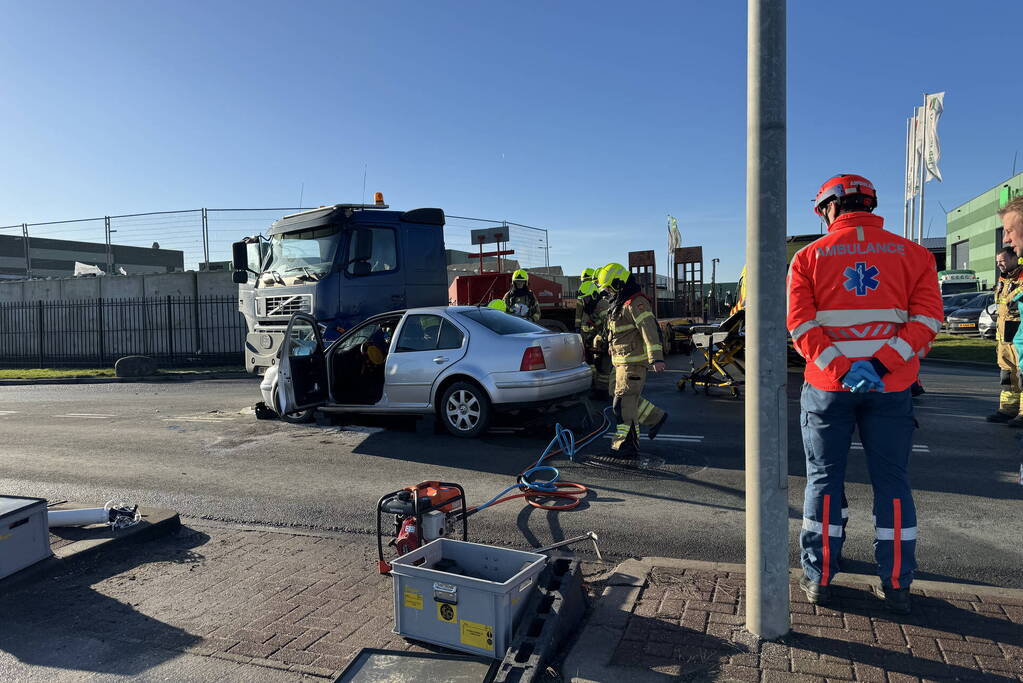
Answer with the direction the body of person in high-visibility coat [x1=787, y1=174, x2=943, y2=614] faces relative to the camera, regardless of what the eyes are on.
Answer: away from the camera

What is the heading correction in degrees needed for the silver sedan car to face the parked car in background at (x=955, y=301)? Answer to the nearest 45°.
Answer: approximately 90° to its right

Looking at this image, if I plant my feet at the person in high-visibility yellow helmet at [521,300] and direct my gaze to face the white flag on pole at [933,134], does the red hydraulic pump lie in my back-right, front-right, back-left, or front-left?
back-right

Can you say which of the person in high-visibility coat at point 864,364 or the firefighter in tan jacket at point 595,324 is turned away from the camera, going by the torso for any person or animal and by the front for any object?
the person in high-visibility coat

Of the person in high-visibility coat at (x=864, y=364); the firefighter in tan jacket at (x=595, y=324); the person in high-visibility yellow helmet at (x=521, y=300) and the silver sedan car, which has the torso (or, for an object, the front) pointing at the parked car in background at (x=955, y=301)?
the person in high-visibility coat at (x=864, y=364)

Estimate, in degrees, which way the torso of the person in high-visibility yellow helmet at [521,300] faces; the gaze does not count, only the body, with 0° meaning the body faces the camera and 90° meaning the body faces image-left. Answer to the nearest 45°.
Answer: approximately 0°

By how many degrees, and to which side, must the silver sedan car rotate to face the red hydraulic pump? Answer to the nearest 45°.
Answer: approximately 135° to its left

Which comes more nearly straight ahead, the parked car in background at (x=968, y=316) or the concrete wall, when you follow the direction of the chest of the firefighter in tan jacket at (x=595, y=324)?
the concrete wall

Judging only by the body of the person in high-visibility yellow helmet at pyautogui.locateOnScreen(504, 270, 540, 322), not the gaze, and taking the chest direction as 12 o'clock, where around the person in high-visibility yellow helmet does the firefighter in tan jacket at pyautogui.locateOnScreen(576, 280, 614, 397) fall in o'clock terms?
The firefighter in tan jacket is roughly at 10 o'clock from the person in high-visibility yellow helmet.

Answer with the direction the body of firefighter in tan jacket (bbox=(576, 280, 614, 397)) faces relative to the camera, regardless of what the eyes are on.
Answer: to the viewer's left

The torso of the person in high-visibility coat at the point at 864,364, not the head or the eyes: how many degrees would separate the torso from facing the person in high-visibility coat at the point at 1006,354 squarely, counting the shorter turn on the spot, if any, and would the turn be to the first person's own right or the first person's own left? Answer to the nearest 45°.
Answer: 0° — they already face them

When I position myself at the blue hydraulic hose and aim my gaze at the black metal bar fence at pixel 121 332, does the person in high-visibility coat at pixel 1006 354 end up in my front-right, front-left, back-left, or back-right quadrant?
back-right

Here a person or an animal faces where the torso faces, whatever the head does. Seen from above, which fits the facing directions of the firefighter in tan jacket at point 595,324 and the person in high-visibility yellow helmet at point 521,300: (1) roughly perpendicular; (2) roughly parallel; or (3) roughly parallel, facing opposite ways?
roughly perpendicular
